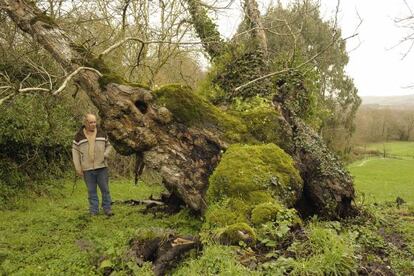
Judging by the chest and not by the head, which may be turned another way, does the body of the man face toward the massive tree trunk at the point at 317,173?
no

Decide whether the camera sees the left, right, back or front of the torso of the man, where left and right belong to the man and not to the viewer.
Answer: front
